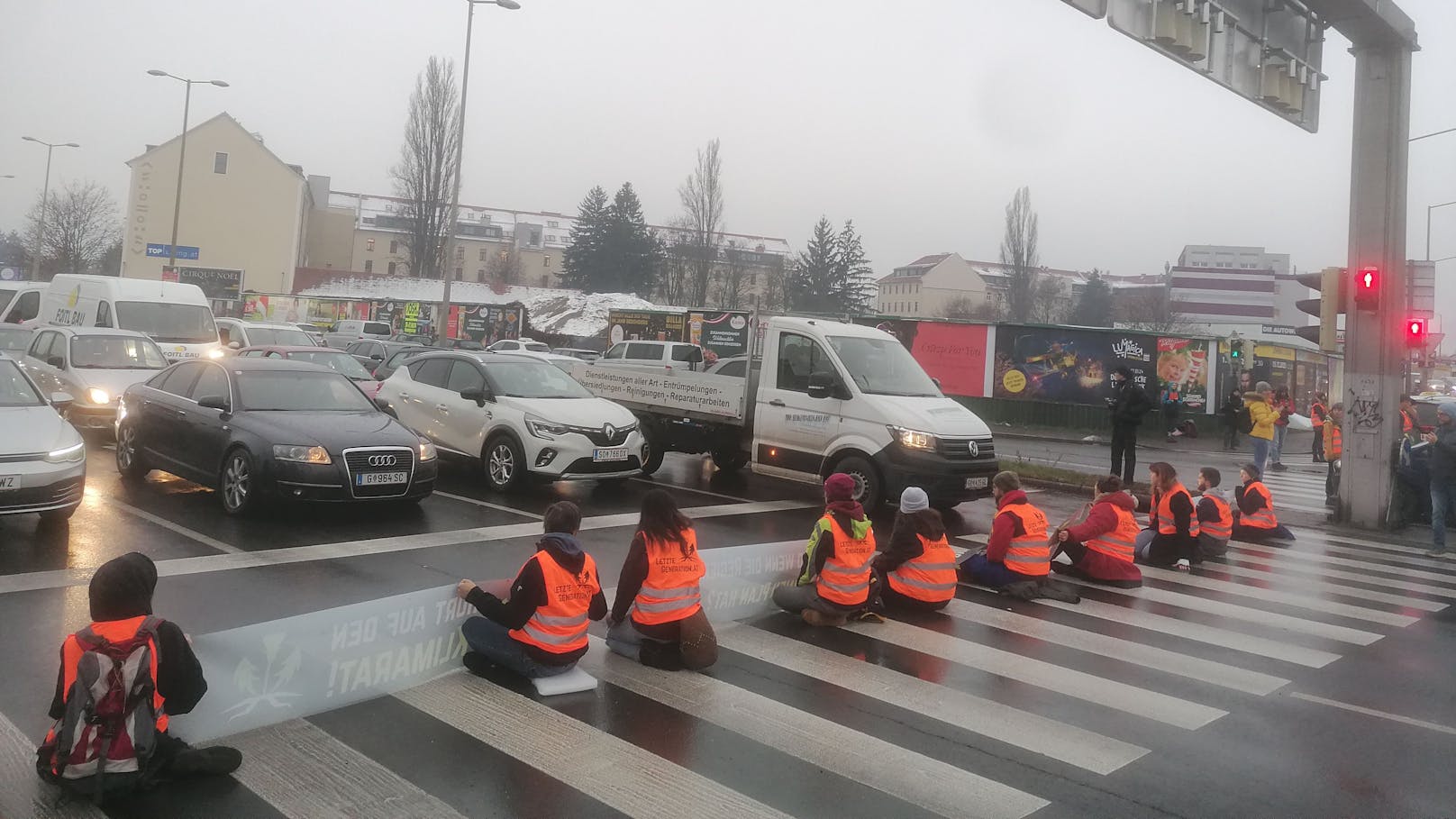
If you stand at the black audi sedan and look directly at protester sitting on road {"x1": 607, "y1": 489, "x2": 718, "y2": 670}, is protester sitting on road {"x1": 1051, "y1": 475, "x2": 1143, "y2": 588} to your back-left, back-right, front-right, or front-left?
front-left

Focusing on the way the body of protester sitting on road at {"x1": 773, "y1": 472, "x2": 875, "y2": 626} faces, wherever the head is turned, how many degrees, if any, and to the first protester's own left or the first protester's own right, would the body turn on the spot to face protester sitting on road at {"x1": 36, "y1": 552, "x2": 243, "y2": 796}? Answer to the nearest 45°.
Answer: approximately 90° to the first protester's own left

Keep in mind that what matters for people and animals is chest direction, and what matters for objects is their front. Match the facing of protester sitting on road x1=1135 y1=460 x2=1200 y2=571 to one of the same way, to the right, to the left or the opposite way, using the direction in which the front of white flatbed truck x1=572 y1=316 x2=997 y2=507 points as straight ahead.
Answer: the opposite way

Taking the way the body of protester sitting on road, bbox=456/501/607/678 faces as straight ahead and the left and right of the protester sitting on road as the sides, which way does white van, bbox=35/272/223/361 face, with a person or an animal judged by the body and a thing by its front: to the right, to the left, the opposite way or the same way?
the opposite way

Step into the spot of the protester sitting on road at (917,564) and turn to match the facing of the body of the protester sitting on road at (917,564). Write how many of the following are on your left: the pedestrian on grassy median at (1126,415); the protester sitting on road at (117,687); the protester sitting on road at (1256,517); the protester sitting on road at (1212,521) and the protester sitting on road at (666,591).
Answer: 2

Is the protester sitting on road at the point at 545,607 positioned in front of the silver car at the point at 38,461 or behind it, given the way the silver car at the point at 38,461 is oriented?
in front

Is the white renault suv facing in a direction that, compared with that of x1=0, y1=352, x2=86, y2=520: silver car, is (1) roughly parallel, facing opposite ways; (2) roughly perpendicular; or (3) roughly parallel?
roughly parallel

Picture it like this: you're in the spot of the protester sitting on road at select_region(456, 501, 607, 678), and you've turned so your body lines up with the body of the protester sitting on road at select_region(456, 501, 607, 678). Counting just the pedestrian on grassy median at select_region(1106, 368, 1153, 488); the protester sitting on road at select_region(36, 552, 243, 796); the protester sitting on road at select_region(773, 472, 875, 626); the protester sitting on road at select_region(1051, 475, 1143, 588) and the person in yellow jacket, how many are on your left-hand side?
1

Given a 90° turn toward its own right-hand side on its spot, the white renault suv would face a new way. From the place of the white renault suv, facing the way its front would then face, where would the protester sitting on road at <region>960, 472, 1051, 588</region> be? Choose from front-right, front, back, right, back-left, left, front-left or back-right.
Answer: left

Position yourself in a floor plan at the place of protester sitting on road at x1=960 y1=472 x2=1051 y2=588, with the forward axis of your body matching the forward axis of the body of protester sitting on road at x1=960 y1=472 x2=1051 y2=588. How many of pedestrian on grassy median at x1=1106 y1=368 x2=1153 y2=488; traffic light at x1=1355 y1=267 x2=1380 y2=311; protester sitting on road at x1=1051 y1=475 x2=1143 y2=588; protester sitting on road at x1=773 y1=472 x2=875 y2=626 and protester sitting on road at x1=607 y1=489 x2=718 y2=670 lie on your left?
2

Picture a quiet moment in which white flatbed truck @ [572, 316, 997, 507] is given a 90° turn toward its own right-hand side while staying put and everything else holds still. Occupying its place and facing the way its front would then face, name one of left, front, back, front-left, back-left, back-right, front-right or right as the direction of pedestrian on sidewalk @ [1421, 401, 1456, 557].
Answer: back-left

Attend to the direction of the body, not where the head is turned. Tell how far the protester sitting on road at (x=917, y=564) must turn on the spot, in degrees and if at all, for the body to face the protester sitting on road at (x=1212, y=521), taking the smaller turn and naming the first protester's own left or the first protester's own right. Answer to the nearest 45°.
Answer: approximately 90° to the first protester's own right

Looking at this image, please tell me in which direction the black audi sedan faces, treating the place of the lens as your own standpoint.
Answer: facing the viewer and to the right of the viewer

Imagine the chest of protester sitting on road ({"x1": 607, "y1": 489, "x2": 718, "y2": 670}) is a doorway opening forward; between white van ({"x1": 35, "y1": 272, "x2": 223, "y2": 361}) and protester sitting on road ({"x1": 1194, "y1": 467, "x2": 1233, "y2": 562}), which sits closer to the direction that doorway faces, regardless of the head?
the white van

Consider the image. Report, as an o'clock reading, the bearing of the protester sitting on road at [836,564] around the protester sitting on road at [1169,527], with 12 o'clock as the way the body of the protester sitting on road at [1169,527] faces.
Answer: the protester sitting on road at [836,564] is roughly at 10 o'clock from the protester sitting on road at [1169,527].

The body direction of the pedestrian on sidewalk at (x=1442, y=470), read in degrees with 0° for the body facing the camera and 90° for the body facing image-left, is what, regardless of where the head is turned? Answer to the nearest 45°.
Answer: approximately 90°

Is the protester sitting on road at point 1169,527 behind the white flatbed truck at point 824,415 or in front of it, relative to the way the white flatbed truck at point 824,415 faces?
in front
